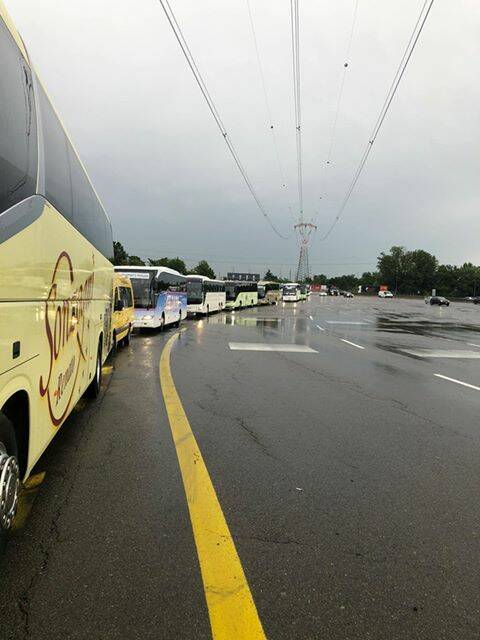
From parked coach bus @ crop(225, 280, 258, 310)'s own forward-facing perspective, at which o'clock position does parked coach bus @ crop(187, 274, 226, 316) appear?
parked coach bus @ crop(187, 274, 226, 316) is roughly at 11 o'clock from parked coach bus @ crop(225, 280, 258, 310).

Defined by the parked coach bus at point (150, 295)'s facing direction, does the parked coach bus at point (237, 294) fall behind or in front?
behind

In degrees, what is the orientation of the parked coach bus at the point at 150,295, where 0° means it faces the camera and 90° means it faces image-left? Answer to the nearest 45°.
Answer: approximately 45°

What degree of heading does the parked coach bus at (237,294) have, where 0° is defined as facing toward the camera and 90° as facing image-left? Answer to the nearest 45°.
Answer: approximately 45°
